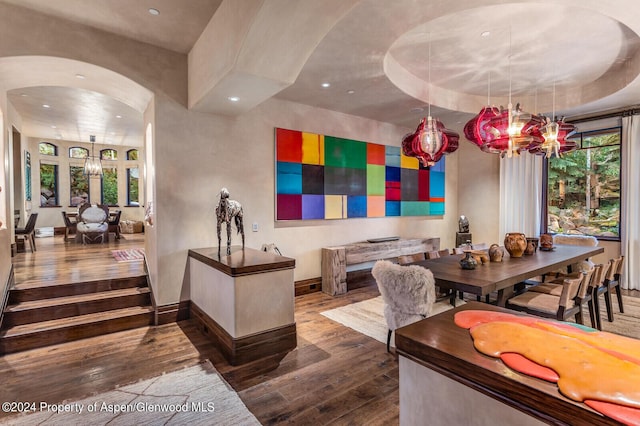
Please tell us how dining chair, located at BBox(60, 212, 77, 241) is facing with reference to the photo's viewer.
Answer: facing to the right of the viewer

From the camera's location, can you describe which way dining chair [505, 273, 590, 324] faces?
facing away from the viewer and to the left of the viewer

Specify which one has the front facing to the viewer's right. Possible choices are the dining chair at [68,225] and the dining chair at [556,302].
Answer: the dining chair at [68,225]

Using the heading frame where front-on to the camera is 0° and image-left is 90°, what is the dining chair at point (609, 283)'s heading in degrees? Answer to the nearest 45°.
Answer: approximately 135°

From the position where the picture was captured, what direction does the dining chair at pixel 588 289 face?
facing away from the viewer and to the left of the viewer

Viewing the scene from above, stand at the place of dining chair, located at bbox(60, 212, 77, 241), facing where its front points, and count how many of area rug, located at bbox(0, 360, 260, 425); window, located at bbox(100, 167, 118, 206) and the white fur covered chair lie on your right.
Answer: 2

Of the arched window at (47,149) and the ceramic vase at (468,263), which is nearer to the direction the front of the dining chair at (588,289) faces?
the arched window

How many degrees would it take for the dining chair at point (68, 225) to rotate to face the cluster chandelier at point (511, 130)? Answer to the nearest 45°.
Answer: approximately 90° to its right

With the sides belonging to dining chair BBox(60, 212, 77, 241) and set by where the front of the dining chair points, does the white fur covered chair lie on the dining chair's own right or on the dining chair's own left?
on the dining chair's own right
